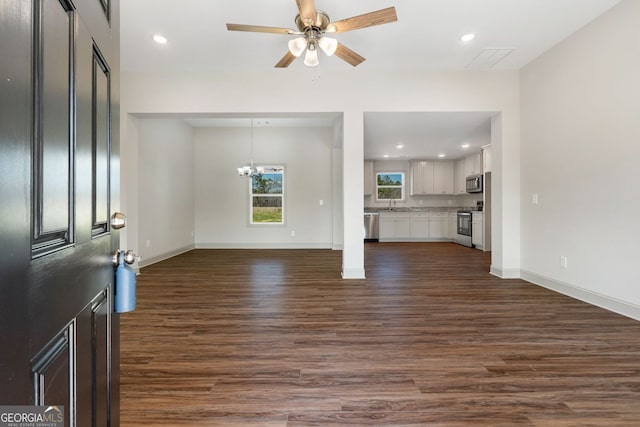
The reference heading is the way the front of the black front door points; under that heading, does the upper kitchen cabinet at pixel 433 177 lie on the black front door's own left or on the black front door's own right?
on the black front door's own left

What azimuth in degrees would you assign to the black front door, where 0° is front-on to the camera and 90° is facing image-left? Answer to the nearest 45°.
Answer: approximately 315°

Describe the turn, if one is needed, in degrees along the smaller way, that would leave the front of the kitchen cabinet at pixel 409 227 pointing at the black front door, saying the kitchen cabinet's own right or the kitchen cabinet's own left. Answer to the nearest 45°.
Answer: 0° — it already faces it

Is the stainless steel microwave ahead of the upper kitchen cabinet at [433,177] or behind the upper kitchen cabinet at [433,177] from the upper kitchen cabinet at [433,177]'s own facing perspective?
ahead

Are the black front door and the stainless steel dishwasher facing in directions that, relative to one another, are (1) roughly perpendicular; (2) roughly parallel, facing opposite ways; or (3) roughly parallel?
roughly perpendicular

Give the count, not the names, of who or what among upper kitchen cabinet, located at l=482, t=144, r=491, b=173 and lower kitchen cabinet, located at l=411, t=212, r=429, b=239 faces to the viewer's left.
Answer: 1

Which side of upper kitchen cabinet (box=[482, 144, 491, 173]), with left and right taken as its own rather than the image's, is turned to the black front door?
left

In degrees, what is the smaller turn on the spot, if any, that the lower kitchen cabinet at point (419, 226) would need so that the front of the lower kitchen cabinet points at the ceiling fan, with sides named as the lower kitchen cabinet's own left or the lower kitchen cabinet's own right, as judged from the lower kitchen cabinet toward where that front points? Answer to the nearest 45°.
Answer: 0° — it already faces it
